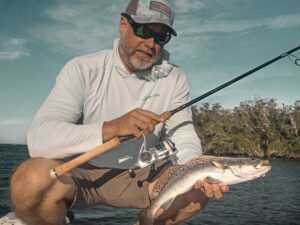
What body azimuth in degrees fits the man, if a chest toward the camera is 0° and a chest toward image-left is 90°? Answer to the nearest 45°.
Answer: approximately 315°

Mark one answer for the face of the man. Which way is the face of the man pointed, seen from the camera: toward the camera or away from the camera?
toward the camera
